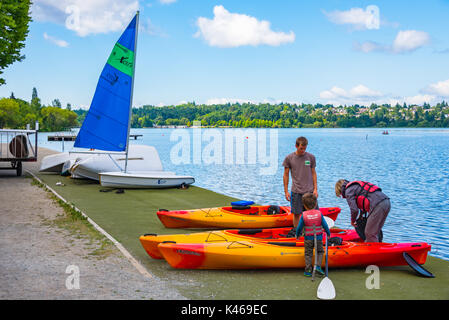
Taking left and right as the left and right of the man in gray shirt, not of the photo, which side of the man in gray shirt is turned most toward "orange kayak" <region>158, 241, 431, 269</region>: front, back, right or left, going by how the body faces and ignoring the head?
front

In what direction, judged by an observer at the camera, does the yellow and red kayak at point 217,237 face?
facing to the left of the viewer

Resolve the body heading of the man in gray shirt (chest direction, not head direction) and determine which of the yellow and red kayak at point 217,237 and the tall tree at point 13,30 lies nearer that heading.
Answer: the yellow and red kayak

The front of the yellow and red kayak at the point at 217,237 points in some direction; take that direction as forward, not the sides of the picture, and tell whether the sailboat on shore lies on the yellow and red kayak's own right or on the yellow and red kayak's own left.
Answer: on the yellow and red kayak's own right

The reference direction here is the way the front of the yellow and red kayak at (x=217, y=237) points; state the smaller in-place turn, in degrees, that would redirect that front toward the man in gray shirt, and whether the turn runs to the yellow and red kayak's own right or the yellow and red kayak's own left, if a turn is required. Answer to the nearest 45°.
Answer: approximately 135° to the yellow and red kayak's own right

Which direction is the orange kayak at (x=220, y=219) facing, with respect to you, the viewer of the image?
facing to the left of the viewer

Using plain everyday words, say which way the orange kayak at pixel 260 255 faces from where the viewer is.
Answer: facing to the left of the viewer

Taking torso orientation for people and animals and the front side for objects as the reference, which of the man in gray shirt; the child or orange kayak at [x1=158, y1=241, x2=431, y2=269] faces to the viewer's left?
the orange kayak

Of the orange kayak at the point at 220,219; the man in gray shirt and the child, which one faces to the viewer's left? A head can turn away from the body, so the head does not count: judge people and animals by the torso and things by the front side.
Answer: the orange kayak

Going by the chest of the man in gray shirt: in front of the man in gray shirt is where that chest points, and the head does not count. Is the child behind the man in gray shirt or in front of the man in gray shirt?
in front

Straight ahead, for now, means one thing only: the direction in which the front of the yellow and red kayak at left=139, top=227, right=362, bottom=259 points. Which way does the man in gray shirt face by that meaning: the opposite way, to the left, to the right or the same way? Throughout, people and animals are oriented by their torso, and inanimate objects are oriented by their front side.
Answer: to the left

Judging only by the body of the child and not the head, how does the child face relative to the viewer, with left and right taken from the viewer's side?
facing away from the viewer

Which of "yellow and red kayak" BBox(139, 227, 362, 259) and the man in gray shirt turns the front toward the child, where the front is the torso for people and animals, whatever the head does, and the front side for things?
the man in gray shirt

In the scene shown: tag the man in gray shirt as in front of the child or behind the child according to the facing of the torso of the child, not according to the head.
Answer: in front

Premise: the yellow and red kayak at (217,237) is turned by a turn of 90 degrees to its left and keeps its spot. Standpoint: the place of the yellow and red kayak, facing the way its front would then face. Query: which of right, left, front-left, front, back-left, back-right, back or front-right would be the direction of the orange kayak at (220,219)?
back

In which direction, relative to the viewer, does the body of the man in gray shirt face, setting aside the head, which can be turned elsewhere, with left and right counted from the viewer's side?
facing the viewer
